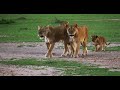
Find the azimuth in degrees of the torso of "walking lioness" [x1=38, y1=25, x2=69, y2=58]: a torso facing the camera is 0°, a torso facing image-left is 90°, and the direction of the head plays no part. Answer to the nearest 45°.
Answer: approximately 45°

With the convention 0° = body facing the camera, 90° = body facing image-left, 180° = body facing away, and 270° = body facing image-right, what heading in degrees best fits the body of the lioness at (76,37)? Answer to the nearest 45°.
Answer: approximately 45°

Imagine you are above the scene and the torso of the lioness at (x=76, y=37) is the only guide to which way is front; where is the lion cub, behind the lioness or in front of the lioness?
behind

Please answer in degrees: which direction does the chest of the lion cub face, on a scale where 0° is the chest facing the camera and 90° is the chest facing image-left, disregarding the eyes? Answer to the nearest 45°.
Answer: approximately 45°

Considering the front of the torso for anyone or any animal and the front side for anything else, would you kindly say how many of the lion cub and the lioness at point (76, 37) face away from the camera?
0

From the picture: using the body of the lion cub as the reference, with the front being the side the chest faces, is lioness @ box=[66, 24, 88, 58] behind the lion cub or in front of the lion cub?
in front

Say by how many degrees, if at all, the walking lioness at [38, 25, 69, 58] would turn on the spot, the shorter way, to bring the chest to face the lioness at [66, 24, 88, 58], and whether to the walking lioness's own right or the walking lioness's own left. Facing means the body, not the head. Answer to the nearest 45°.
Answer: approximately 135° to the walking lioness's own left

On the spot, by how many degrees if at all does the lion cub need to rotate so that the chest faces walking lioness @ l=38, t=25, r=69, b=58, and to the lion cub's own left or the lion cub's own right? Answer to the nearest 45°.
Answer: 0° — it already faces it
